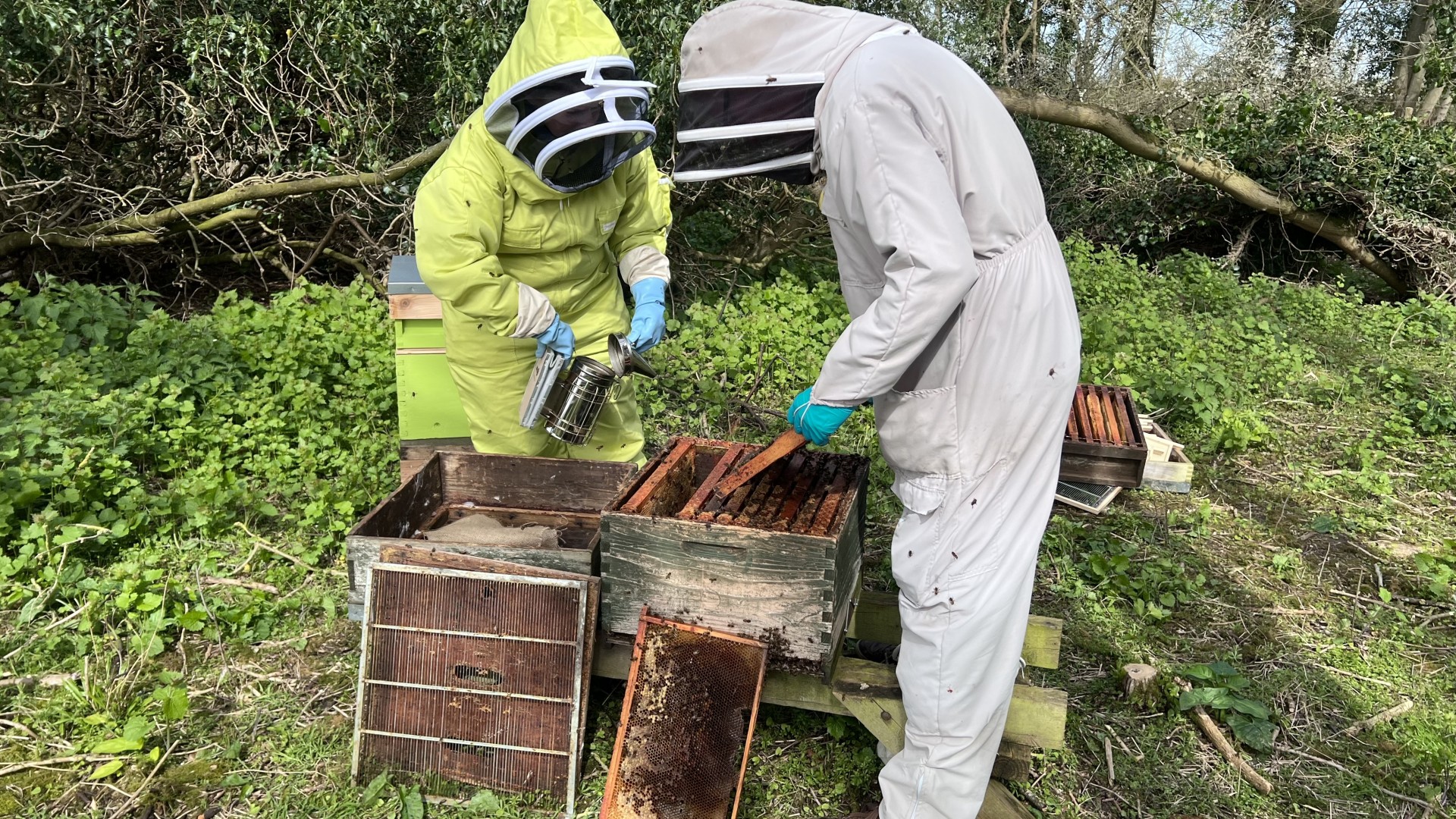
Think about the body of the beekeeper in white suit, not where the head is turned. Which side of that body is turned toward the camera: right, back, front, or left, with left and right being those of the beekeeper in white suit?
left

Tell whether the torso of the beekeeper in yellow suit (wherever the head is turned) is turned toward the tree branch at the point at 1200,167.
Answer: no

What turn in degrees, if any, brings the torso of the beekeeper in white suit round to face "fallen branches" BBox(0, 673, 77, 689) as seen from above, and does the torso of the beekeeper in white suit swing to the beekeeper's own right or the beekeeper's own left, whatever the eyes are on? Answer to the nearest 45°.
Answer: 0° — they already face it

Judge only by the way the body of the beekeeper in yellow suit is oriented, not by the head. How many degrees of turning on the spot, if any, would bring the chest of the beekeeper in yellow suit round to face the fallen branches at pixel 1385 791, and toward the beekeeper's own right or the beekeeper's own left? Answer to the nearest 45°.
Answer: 0° — they already face it

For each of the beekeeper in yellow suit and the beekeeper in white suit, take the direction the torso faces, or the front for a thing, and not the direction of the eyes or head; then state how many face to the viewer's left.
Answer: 1

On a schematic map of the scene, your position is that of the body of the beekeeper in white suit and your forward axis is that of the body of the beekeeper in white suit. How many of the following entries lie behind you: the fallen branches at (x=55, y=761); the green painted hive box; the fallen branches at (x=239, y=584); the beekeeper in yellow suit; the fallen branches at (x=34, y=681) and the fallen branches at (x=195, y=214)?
0

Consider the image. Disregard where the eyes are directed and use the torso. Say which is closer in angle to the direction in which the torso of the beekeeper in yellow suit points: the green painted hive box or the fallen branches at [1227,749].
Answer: the fallen branches

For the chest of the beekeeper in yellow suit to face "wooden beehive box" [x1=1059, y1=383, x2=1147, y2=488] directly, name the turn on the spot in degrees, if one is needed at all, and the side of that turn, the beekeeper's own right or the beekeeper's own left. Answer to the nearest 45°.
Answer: approximately 45° to the beekeeper's own left

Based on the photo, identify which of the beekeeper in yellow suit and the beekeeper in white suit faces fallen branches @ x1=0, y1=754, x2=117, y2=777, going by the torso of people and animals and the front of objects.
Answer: the beekeeper in white suit

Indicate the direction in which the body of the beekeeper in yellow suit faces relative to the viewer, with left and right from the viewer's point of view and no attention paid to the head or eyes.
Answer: facing the viewer and to the right of the viewer

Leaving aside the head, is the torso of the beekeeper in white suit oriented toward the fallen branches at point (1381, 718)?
no

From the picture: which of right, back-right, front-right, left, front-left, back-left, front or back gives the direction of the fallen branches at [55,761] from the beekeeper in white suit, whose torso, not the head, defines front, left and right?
front

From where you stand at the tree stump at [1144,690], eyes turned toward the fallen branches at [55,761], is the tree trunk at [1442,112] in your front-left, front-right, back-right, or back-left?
back-right

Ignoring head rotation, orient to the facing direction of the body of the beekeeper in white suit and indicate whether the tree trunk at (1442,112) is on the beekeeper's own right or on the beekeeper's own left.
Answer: on the beekeeper's own right
